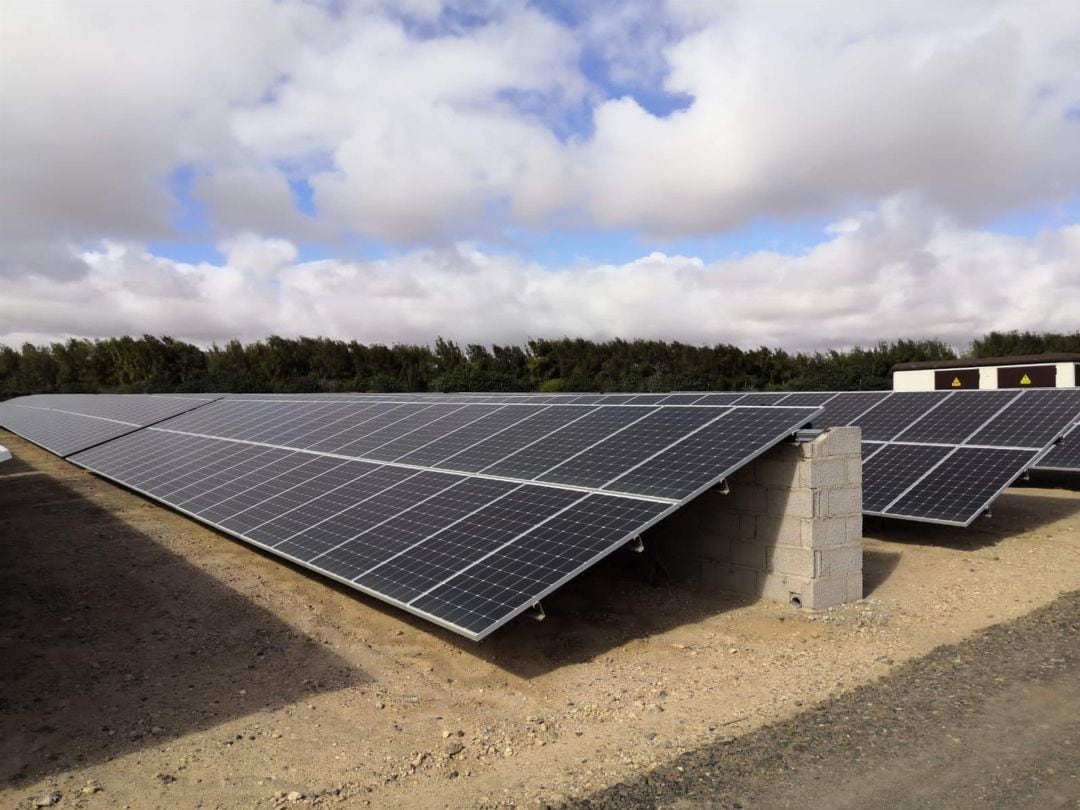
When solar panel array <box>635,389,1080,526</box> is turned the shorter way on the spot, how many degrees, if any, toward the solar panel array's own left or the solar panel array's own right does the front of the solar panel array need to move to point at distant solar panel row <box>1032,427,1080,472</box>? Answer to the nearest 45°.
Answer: approximately 180°

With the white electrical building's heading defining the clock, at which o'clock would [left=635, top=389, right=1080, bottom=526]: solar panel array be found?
The solar panel array is roughly at 12 o'clock from the white electrical building.

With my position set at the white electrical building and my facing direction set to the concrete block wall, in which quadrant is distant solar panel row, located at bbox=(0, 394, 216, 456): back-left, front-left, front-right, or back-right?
front-right

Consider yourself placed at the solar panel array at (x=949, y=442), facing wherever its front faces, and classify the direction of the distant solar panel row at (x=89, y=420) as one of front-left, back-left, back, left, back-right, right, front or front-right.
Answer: front-right

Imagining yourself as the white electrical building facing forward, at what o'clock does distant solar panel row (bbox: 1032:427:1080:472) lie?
The distant solar panel row is roughly at 12 o'clock from the white electrical building.

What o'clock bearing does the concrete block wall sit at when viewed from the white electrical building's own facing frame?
The concrete block wall is roughly at 12 o'clock from the white electrical building.

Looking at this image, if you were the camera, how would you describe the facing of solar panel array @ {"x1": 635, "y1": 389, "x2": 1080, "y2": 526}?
facing the viewer and to the left of the viewer

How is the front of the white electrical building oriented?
toward the camera

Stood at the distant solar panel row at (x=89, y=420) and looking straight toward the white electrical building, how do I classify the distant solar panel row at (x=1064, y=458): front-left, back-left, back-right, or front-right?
front-right

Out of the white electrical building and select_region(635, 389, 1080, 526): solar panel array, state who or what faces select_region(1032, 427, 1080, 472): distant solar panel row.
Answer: the white electrical building

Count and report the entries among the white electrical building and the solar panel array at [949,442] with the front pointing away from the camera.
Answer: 0

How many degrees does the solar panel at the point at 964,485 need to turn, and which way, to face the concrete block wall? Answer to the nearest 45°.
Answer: approximately 45° to its left

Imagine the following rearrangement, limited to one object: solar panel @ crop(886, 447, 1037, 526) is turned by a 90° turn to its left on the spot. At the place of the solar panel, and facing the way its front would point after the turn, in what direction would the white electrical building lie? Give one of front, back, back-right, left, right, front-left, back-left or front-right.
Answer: back-left
